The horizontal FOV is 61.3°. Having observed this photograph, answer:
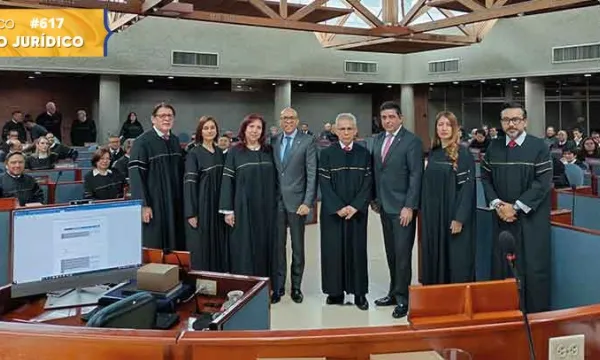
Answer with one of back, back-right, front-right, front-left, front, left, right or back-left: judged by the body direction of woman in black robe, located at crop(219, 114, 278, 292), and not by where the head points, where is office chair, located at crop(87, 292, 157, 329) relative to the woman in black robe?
front-right

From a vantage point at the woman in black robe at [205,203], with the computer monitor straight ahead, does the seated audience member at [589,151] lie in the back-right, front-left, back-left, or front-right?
back-left

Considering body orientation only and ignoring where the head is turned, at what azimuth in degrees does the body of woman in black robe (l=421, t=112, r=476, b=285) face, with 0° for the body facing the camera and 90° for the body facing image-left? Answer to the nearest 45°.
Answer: approximately 45°

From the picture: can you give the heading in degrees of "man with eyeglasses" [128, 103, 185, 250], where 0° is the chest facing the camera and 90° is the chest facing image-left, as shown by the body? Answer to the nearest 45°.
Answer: approximately 315°

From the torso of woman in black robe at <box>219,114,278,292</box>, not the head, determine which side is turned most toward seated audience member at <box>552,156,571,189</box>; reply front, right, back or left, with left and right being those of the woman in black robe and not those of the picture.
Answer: left

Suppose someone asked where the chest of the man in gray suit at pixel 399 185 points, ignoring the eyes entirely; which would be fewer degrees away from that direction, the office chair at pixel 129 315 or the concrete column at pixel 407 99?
the office chair

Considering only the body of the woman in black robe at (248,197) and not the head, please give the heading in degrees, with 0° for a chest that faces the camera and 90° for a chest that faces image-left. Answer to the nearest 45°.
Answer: approximately 315°

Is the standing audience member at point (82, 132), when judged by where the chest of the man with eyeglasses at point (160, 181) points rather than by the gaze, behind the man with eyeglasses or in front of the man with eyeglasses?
behind
